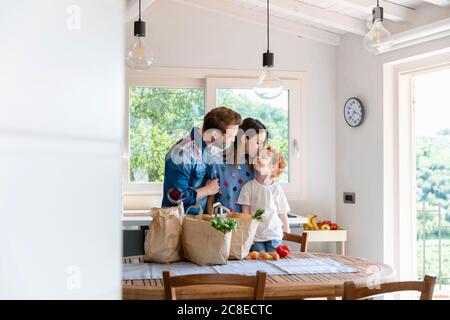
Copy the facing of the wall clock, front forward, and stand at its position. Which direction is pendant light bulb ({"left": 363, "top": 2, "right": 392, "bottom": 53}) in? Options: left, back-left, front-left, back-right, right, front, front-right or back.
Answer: front-left

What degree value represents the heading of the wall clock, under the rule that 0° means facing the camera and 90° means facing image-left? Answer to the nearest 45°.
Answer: approximately 45°

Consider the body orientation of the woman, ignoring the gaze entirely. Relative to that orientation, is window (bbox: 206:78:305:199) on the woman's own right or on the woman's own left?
on the woman's own left

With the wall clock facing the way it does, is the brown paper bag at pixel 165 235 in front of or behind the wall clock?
in front

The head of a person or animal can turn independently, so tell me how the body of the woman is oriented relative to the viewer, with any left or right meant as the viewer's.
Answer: facing the viewer and to the right of the viewer

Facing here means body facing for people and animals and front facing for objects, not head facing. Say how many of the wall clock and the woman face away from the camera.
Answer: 0
